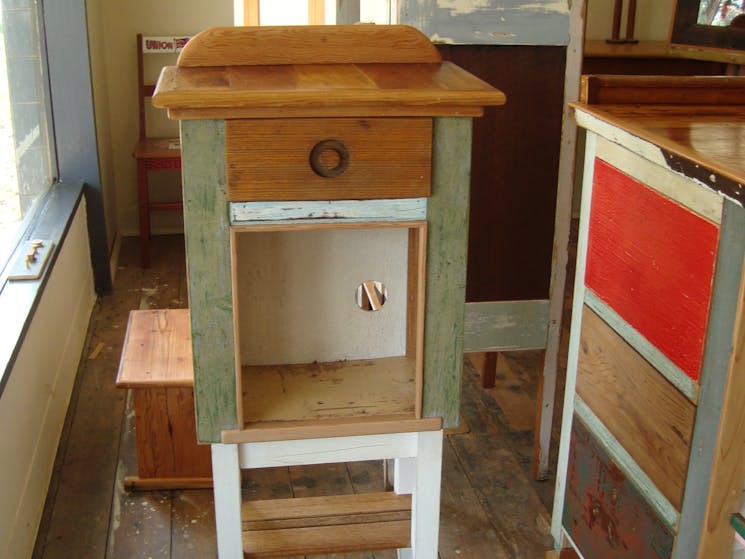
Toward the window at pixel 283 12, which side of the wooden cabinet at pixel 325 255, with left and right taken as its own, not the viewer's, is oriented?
back

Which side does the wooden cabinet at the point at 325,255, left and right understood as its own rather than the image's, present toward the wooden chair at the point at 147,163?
back

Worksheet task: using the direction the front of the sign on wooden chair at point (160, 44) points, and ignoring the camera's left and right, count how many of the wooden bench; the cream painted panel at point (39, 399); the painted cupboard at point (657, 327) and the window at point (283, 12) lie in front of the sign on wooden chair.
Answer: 3

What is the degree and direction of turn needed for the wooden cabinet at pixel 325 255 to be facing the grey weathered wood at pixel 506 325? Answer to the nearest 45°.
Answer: approximately 135° to its left

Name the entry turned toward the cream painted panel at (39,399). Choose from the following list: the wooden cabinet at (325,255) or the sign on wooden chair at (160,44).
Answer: the sign on wooden chair

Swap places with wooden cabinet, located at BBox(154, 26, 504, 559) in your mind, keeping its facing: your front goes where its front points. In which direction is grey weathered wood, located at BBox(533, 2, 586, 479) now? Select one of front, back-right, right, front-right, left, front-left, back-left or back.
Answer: back-left

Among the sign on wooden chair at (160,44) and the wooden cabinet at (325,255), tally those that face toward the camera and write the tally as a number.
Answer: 2
